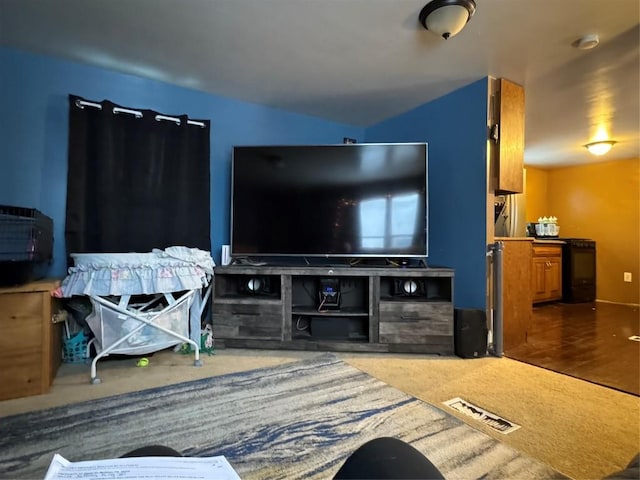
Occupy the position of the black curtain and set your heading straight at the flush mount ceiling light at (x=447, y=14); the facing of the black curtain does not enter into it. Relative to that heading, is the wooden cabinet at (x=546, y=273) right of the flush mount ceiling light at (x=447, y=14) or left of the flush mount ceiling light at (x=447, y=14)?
left

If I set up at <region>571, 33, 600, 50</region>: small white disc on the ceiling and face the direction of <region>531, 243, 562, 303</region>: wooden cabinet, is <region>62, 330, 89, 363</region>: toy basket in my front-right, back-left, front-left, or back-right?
back-left

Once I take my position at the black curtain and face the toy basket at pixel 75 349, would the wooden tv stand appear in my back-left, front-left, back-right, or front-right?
back-left

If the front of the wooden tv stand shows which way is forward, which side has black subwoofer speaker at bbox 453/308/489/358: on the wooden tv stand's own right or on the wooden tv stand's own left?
on the wooden tv stand's own left

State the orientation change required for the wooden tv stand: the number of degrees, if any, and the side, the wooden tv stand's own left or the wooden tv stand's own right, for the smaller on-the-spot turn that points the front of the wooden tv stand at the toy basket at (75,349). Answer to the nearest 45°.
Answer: approximately 90° to the wooden tv stand's own right

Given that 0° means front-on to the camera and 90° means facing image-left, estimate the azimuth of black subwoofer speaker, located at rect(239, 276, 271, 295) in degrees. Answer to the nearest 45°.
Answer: approximately 0°

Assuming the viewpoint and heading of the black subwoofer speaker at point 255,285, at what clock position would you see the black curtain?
The black curtain is roughly at 3 o'clock from the black subwoofer speaker.
